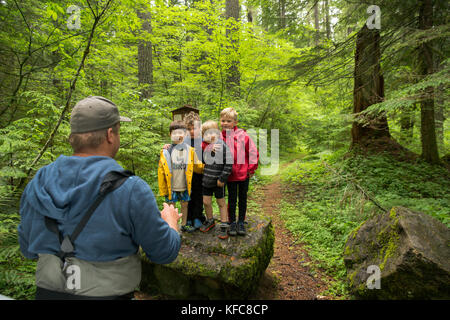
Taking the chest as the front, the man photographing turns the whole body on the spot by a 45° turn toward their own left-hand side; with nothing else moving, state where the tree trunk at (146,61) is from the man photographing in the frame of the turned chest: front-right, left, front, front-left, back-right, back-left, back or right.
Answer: front

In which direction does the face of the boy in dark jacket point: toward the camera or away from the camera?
toward the camera

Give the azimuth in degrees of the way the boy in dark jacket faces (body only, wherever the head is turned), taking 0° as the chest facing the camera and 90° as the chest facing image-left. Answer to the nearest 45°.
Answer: approximately 45°

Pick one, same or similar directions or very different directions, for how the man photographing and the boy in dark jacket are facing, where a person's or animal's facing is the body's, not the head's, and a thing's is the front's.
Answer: very different directions

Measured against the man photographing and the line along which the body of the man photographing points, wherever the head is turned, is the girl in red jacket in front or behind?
in front

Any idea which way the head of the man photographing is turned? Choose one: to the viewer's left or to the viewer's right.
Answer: to the viewer's right

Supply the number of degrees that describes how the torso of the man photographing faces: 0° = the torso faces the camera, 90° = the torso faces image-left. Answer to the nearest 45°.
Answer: approximately 225°

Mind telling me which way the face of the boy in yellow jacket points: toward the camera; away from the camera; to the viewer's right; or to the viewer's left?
toward the camera

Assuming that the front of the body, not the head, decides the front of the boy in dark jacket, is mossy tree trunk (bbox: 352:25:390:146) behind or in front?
behind

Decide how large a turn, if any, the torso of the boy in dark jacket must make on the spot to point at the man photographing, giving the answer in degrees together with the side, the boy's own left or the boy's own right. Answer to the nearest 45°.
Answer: approximately 45° to the boy's own left
